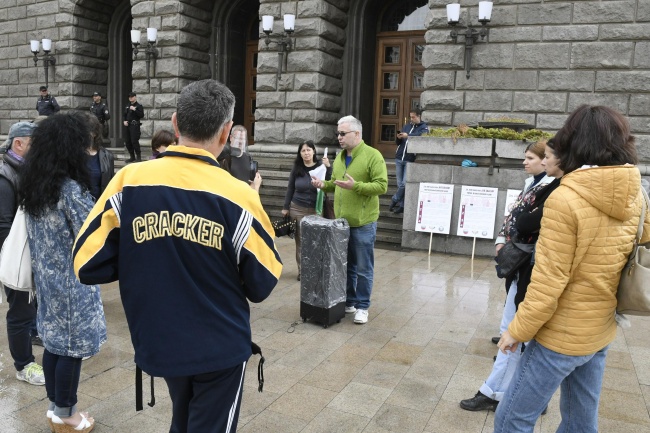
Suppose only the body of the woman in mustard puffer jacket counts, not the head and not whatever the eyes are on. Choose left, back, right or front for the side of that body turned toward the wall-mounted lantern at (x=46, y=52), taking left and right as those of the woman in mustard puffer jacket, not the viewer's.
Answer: front

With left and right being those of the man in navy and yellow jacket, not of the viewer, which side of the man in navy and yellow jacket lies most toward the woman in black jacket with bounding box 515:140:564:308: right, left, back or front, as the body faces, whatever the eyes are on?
right

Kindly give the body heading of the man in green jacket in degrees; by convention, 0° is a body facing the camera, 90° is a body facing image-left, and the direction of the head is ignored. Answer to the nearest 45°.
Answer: approximately 45°

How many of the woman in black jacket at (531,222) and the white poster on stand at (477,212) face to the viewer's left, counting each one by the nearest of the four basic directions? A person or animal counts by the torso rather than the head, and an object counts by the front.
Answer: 1

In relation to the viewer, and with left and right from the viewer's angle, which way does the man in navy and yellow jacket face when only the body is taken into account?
facing away from the viewer

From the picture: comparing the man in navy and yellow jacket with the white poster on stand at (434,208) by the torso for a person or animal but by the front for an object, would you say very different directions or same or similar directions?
very different directions

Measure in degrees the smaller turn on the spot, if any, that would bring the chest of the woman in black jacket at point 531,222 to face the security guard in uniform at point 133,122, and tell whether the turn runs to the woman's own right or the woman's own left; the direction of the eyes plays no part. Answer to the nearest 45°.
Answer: approximately 45° to the woman's own right

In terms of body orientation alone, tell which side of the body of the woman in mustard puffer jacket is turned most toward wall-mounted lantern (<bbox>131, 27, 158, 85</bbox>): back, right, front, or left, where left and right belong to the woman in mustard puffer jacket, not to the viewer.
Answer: front

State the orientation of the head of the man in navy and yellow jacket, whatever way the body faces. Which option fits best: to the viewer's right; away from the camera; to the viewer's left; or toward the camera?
away from the camera

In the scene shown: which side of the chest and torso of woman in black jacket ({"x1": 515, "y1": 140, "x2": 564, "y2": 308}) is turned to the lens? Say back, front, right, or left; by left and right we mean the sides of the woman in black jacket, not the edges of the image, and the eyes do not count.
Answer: left

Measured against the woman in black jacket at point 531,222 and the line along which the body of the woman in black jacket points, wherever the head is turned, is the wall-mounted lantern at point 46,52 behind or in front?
in front

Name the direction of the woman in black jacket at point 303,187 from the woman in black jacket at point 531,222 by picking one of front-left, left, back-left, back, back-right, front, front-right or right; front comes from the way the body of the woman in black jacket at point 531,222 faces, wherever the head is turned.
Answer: front-right

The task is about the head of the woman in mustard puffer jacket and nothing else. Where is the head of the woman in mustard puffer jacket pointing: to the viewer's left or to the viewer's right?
to the viewer's left

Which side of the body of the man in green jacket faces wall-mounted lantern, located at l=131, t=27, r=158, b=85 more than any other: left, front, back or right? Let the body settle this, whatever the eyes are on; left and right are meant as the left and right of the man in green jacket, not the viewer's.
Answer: right

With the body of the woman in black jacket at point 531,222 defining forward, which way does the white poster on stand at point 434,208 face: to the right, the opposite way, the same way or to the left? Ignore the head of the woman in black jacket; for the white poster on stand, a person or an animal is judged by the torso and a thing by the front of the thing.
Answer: to the left

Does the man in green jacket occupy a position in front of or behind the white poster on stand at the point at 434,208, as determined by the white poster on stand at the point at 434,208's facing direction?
in front
